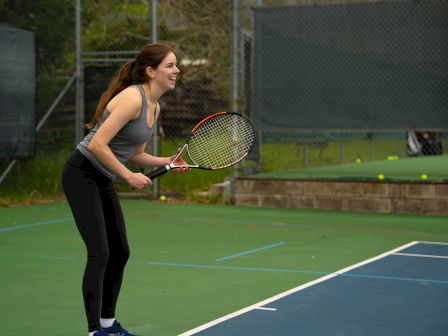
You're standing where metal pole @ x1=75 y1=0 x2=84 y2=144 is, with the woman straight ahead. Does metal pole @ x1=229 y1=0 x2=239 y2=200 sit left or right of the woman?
left

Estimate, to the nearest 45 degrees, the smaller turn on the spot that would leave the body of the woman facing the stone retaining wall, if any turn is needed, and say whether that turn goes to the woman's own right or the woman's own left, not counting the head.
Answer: approximately 45° to the woman's own left

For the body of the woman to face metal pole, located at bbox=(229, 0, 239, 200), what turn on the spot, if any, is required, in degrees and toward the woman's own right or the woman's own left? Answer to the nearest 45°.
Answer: approximately 90° to the woman's own left

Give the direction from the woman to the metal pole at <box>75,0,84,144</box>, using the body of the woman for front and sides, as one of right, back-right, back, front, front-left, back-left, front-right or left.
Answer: left

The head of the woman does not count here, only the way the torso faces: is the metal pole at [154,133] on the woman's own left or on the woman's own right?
on the woman's own left

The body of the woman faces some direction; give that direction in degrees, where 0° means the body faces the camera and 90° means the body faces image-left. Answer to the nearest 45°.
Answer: approximately 270°

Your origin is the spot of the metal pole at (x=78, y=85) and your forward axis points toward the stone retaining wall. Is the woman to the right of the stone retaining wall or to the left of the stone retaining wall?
right
